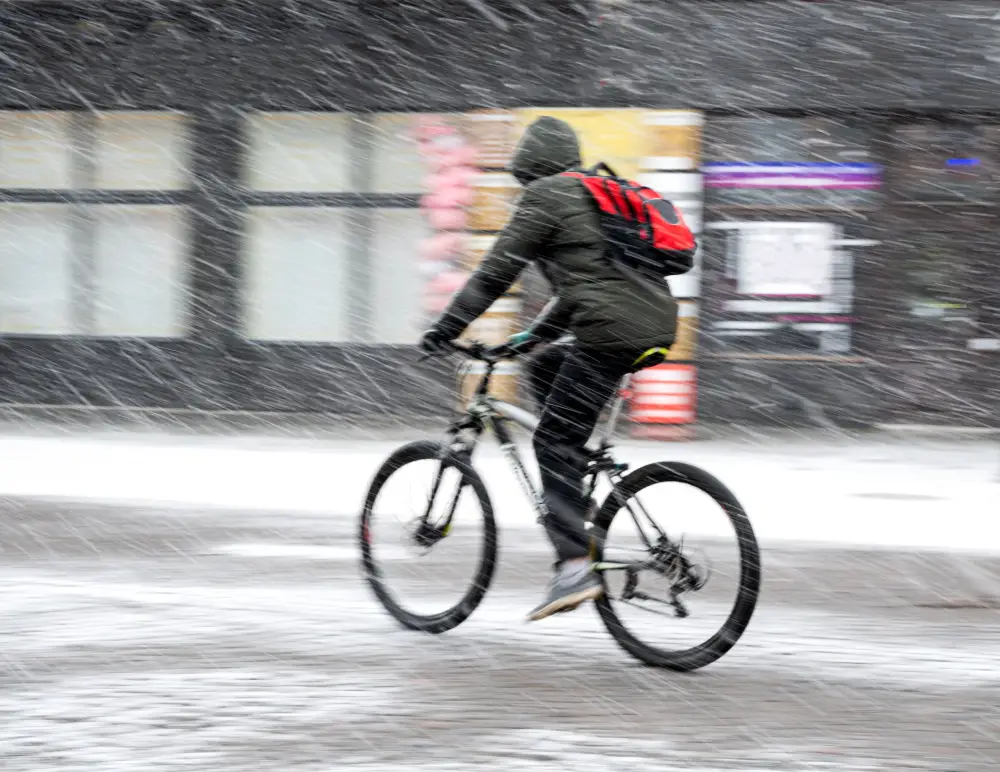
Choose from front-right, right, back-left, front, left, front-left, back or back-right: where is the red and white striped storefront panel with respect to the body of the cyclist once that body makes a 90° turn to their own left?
back-right

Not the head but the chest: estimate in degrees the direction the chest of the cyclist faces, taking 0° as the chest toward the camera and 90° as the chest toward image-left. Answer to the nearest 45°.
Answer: approximately 135°

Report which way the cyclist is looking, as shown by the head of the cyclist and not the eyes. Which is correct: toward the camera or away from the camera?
away from the camera

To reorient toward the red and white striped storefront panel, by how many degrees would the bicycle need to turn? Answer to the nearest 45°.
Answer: approximately 45° to its right

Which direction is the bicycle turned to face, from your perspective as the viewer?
facing away from the viewer and to the left of the viewer
